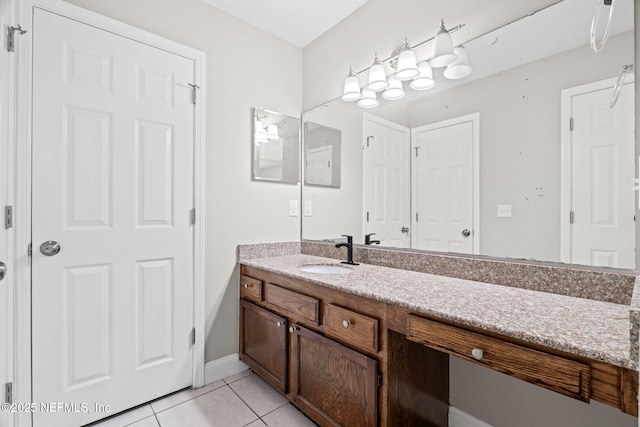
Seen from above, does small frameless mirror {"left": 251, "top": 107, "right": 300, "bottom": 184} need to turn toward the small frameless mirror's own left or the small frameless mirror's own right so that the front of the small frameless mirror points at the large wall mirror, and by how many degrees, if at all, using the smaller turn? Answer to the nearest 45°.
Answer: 0° — it already faces it

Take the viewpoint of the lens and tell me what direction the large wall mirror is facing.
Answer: facing the viewer and to the left of the viewer

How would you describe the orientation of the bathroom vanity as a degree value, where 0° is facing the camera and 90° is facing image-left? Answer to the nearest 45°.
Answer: approximately 45°

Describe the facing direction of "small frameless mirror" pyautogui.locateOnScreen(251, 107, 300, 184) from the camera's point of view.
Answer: facing the viewer and to the right of the viewer

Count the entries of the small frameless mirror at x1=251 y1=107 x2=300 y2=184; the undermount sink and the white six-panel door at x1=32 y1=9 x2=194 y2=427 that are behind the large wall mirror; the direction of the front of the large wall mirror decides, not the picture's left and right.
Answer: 0

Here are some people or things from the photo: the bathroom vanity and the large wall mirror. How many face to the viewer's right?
0

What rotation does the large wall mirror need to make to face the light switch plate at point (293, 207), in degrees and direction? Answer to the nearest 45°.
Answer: approximately 45° to its right

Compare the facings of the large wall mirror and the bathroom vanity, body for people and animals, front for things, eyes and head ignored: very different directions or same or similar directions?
same or similar directions

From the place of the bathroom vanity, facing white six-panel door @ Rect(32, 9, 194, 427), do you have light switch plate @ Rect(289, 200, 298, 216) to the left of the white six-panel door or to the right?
right
